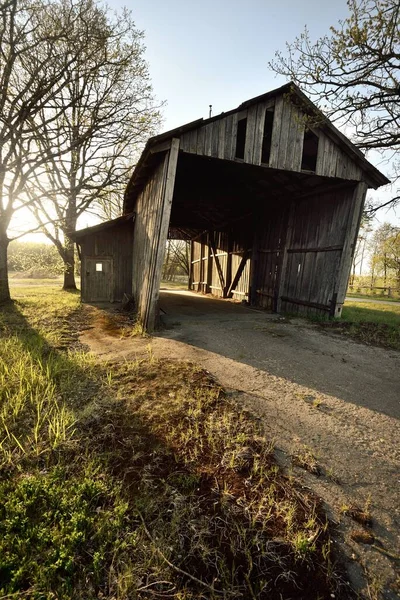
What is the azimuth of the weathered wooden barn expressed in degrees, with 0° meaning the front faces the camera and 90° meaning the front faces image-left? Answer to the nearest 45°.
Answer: approximately 315°

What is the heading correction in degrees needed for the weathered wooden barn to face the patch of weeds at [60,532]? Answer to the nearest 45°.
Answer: approximately 45° to its right
